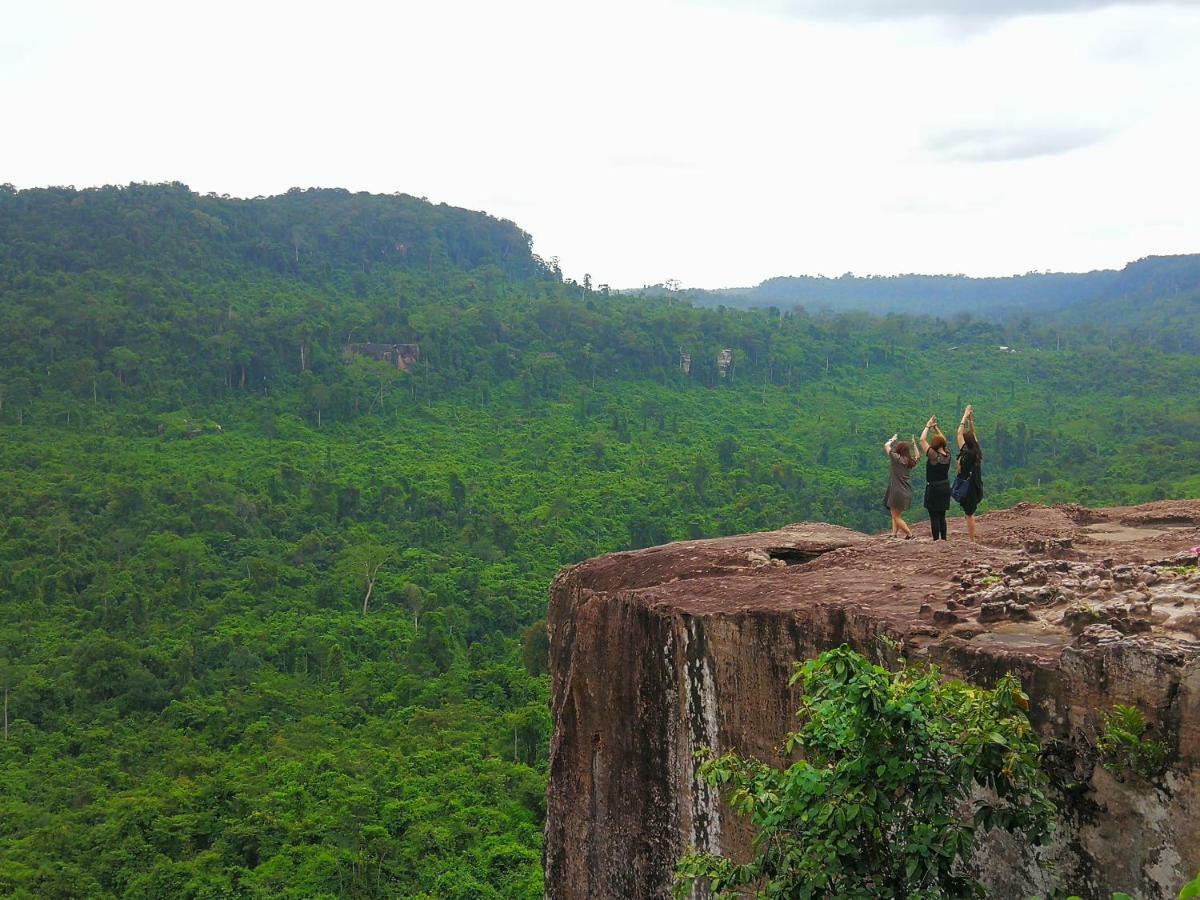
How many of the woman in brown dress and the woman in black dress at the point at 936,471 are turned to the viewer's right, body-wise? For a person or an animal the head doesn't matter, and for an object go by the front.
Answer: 0

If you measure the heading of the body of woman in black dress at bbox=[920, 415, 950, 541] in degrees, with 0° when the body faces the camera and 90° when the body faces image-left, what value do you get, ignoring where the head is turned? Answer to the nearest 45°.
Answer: approximately 135°

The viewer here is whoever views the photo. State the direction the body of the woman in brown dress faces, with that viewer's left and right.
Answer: facing away from the viewer and to the left of the viewer

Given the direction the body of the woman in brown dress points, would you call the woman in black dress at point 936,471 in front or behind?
behind

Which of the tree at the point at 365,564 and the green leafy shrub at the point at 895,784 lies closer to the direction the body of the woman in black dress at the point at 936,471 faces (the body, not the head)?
the tree

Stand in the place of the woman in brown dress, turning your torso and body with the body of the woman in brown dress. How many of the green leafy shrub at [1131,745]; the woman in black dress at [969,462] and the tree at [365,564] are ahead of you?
1

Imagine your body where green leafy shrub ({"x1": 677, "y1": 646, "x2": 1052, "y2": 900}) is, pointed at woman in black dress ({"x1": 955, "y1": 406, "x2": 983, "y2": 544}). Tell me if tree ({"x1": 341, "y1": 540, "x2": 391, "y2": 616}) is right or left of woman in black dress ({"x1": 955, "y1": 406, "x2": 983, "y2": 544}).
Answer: left
